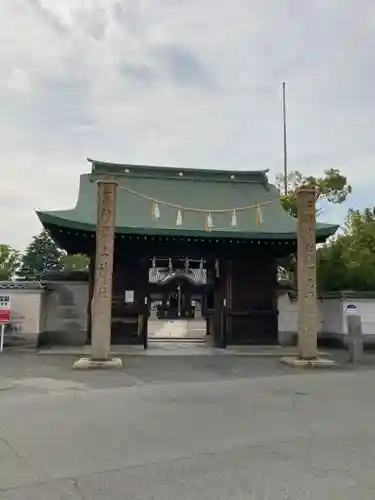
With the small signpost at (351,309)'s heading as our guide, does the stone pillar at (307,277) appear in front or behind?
in front

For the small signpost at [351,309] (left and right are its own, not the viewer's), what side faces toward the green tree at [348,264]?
back

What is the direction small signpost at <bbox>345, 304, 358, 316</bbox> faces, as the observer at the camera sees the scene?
facing the viewer

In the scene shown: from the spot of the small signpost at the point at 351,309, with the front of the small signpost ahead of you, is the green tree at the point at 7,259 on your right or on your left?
on your right

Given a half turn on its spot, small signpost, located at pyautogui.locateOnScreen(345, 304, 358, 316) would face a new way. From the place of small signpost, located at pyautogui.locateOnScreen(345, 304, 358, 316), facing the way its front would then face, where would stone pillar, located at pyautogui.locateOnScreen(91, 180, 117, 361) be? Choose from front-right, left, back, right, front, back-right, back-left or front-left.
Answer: back-left
